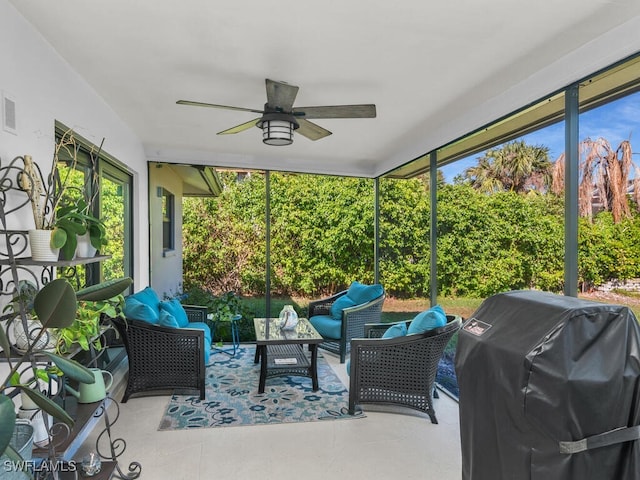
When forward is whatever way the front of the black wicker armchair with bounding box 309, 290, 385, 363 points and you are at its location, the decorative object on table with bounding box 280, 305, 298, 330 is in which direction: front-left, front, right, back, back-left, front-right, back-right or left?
front

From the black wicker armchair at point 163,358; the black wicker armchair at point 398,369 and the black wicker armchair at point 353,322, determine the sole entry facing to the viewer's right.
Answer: the black wicker armchair at point 163,358

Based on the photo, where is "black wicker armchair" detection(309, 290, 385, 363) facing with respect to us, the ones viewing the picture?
facing the viewer and to the left of the viewer

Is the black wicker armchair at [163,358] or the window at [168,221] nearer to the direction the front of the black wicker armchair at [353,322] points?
the black wicker armchair

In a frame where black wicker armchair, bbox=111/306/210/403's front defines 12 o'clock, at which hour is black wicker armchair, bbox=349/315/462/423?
black wicker armchair, bbox=349/315/462/423 is roughly at 1 o'clock from black wicker armchair, bbox=111/306/210/403.

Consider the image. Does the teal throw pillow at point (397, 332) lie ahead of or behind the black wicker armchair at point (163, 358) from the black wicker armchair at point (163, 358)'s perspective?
ahead

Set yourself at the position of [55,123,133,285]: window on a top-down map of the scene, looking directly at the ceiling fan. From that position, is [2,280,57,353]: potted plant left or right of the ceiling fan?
right

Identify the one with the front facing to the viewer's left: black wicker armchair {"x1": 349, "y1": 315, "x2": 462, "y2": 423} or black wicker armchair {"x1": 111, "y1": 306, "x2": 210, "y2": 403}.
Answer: black wicker armchair {"x1": 349, "y1": 315, "x2": 462, "y2": 423}

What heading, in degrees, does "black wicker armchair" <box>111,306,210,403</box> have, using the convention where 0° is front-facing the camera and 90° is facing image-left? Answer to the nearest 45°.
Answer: approximately 270°

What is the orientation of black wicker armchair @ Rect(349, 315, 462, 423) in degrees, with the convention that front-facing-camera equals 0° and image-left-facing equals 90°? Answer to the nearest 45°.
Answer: approximately 90°

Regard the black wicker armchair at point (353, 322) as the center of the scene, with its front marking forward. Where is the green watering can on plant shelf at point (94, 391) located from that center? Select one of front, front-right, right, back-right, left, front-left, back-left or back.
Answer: front

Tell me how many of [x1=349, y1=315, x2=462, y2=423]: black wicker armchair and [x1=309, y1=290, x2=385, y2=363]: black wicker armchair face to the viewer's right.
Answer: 0

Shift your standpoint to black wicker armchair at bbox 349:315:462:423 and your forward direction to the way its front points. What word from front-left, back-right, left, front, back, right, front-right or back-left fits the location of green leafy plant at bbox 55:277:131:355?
front-left
